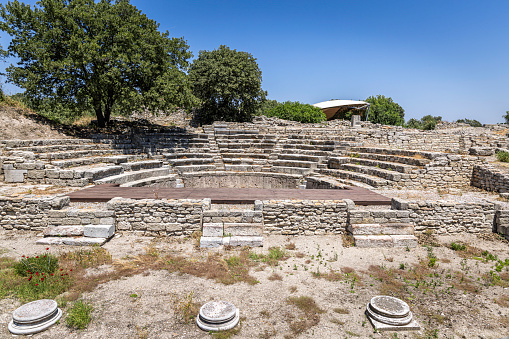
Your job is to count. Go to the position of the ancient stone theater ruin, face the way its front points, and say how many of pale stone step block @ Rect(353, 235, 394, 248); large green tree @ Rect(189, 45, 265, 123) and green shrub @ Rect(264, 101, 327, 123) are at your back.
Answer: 2

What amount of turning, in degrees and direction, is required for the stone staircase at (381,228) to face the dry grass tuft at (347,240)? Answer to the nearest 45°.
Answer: approximately 45° to its right

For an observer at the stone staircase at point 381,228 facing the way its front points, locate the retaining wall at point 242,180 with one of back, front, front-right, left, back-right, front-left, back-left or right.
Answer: back-right

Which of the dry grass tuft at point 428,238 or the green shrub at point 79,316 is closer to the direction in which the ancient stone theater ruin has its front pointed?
the green shrub

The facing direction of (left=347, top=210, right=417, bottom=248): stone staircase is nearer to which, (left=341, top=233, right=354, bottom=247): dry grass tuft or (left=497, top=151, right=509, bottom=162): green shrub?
the dry grass tuft

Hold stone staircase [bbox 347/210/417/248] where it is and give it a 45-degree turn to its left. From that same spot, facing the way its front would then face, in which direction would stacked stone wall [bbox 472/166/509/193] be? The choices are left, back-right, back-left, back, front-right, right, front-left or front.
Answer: left

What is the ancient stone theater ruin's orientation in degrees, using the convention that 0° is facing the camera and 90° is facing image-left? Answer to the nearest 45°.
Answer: approximately 0°

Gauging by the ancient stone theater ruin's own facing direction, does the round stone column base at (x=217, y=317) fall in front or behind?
in front

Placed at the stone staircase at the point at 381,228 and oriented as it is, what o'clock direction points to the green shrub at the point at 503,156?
The green shrub is roughly at 7 o'clock from the stone staircase.

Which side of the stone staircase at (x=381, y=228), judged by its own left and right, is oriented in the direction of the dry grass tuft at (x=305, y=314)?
front

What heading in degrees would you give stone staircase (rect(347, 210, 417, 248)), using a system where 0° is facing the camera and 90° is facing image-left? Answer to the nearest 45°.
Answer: approximately 0°

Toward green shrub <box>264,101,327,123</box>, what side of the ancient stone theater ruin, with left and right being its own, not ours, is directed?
back
